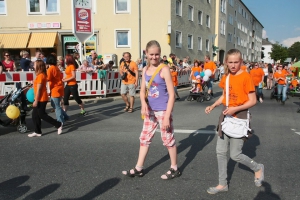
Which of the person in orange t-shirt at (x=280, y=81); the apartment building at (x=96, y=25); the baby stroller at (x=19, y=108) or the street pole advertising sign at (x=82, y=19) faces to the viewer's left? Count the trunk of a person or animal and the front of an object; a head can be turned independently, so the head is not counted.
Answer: the baby stroller

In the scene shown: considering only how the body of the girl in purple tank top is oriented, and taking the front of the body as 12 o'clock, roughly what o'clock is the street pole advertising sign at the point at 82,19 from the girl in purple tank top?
The street pole advertising sign is roughly at 4 o'clock from the girl in purple tank top.

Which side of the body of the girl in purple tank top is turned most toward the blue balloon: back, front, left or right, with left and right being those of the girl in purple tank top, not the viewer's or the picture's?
right

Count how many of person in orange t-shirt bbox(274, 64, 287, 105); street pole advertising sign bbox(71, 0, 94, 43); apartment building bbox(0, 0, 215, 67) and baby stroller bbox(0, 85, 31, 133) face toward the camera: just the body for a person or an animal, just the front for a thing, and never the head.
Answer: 3

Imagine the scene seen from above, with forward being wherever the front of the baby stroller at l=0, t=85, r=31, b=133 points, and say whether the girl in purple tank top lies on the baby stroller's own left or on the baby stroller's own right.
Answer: on the baby stroller's own left

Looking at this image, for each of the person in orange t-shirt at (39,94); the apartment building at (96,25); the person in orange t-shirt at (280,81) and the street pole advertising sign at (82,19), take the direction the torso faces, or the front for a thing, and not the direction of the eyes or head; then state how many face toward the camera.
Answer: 3

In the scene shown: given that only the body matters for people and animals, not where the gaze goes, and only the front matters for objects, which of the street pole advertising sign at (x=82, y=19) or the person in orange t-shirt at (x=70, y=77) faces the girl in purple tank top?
the street pole advertising sign

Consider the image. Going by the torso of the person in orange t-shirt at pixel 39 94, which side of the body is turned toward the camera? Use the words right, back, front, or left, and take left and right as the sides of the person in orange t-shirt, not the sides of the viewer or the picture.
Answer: left
